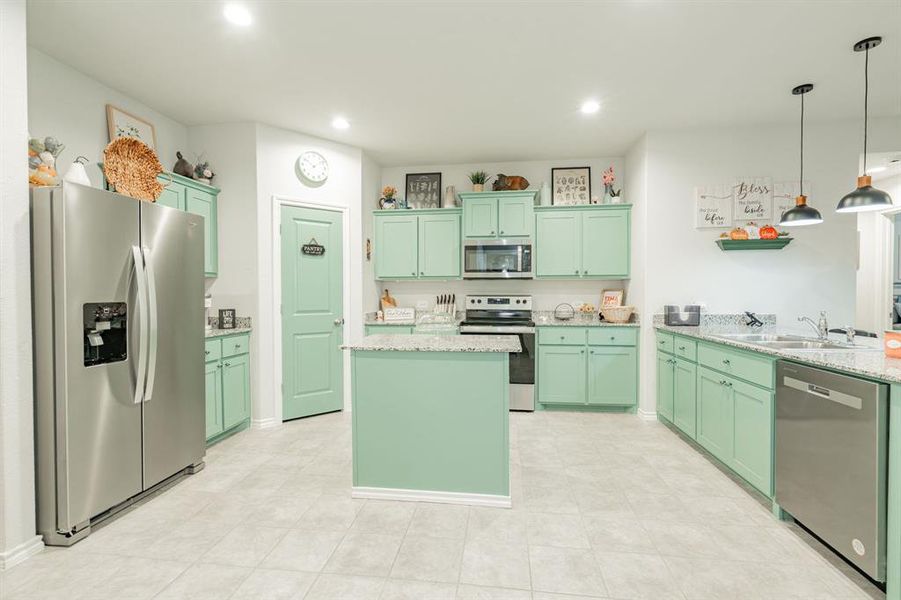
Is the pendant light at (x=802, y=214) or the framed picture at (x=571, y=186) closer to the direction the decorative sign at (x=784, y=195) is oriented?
the pendant light

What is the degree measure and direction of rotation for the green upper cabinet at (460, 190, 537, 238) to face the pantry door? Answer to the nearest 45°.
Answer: approximately 45° to its right

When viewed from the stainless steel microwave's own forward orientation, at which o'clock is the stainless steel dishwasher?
The stainless steel dishwasher is roughly at 11 o'clock from the stainless steel microwave.
